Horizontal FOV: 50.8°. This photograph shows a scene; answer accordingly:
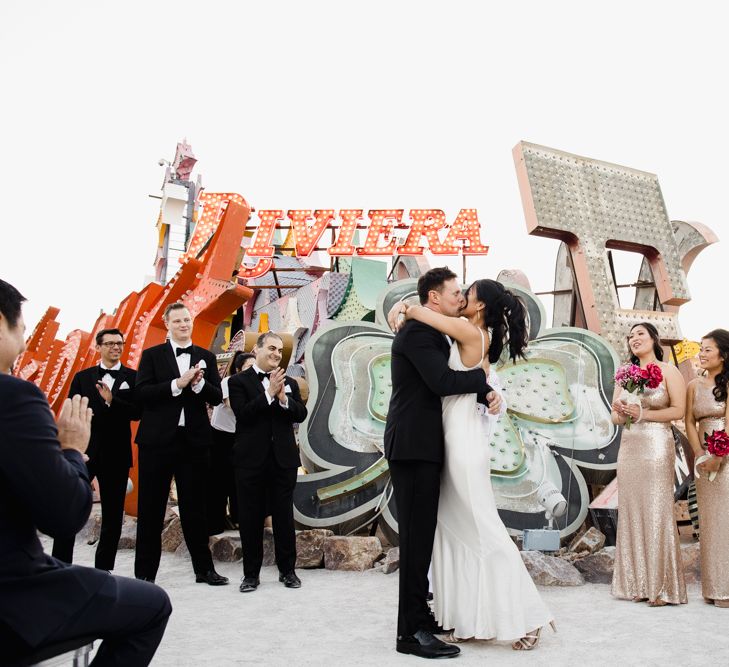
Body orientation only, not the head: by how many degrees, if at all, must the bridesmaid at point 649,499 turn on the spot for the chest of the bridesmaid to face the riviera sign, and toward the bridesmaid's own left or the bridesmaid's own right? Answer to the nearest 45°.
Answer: approximately 90° to the bridesmaid's own right

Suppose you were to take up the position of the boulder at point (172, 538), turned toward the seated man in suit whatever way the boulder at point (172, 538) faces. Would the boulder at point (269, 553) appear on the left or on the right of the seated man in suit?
left

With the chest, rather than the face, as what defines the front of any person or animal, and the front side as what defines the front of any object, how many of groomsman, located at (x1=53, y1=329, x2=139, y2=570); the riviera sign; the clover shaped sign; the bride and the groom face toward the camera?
3

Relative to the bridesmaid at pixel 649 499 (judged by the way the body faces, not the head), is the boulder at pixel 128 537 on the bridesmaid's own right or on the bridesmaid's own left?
on the bridesmaid's own right

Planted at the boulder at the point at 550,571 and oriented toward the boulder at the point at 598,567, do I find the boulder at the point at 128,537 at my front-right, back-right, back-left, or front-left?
back-left

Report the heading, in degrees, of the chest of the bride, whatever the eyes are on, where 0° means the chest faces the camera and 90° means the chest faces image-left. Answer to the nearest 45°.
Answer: approximately 90°

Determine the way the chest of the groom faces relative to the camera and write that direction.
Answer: to the viewer's right

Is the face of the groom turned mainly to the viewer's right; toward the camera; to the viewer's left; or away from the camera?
to the viewer's right

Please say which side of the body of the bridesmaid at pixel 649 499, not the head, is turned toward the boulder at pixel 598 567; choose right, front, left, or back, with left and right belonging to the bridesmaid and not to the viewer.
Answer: right
